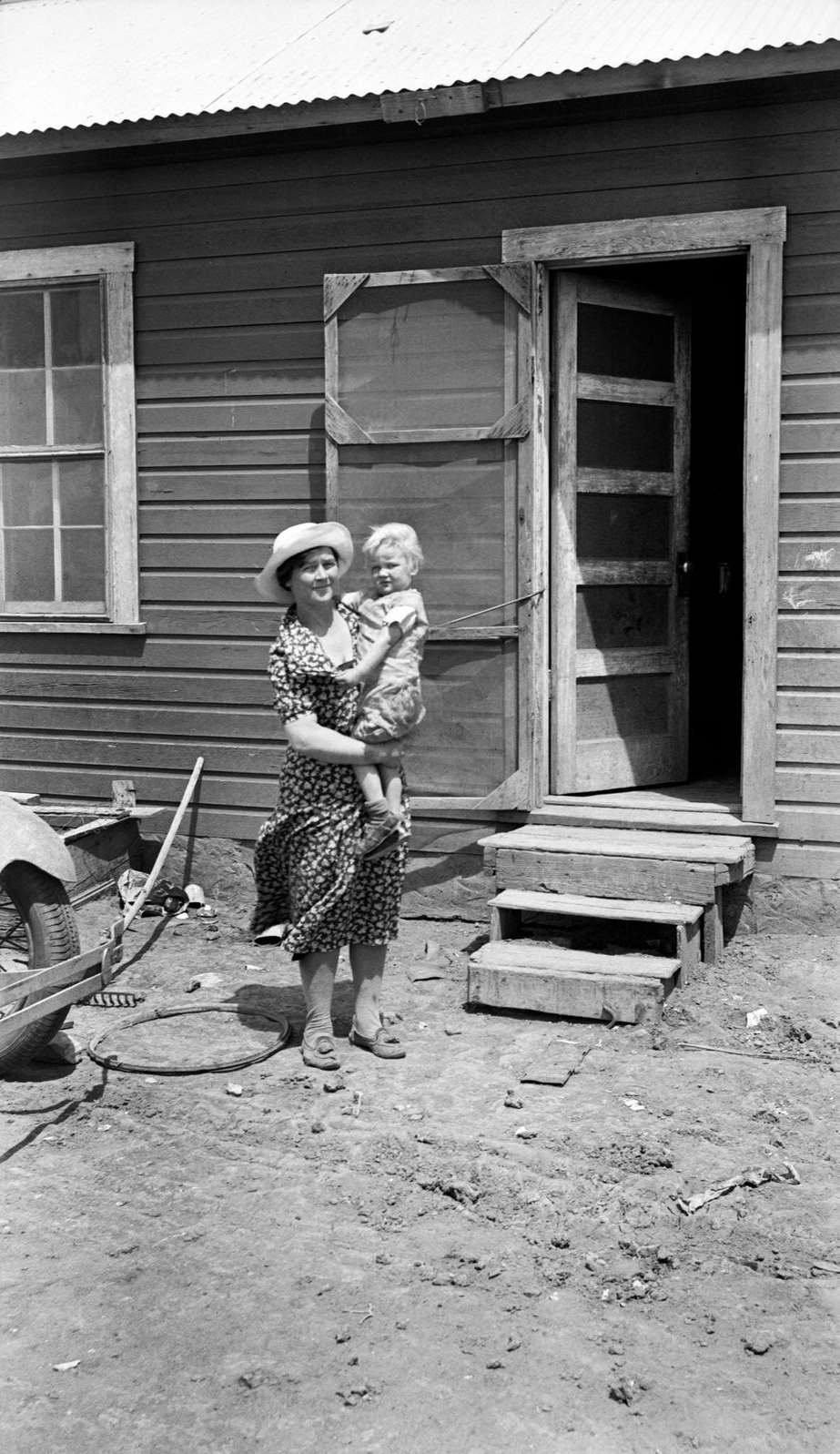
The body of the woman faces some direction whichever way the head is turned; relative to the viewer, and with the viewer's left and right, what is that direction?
facing the viewer and to the right of the viewer

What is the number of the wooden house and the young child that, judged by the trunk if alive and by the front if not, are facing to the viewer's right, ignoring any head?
0

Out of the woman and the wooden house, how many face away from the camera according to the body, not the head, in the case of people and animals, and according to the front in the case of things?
0

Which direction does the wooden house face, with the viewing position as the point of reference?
facing the viewer

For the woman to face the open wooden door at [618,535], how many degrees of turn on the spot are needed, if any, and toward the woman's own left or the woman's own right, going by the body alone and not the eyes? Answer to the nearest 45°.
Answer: approximately 90° to the woman's own left

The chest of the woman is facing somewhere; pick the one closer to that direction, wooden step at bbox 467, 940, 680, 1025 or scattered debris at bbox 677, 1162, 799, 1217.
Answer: the scattered debris

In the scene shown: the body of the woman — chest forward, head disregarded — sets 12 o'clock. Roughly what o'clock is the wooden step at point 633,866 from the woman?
The wooden step is roughly at 9 o'clock from the woman.

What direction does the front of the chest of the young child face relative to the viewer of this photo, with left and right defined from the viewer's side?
facing the viewer and to the left of the viewer

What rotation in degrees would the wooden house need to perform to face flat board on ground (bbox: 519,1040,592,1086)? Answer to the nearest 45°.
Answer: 0° — it already faces it

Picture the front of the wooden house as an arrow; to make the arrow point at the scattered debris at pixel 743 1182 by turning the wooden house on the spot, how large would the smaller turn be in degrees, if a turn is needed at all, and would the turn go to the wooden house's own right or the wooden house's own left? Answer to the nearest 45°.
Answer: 0° — it already faces it

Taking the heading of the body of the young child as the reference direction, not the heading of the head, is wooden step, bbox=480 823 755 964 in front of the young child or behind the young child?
behind

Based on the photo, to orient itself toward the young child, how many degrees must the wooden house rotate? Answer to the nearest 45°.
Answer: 0° — it already faces them
